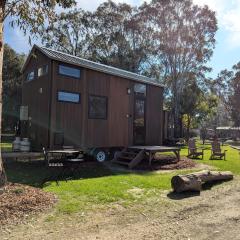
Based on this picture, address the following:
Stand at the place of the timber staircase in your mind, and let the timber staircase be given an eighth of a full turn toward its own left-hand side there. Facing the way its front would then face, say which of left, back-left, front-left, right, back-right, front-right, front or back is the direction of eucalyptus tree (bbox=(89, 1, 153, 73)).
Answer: back

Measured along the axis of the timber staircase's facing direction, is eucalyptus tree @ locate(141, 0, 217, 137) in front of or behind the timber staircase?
behind

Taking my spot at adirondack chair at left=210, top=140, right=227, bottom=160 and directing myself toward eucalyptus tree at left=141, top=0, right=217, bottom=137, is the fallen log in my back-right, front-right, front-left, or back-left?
back-left

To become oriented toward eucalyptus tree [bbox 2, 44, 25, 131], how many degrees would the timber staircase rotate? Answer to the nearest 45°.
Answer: approximately 90° to its right

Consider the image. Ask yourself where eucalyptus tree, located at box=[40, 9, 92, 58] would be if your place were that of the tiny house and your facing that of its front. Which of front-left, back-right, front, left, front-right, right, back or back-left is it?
back-left

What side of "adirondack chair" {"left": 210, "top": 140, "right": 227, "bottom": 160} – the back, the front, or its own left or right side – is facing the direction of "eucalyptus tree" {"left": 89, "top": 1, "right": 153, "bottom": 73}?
back

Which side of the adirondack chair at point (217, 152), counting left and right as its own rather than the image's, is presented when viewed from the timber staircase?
right
